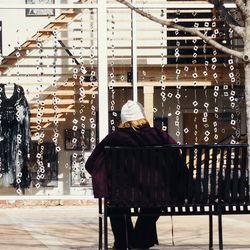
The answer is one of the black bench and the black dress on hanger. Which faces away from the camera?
the black bench

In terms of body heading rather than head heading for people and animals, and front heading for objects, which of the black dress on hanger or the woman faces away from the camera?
the woman

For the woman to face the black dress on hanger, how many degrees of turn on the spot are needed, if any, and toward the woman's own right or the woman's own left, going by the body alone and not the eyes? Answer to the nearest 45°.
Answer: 0° — they already face it

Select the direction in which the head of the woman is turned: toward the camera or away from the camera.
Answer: away from the camera

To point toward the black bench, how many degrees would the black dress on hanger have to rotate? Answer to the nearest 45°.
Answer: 0° — it already faces it

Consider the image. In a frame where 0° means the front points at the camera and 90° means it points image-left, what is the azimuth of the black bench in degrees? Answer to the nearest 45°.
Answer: approximately 180°

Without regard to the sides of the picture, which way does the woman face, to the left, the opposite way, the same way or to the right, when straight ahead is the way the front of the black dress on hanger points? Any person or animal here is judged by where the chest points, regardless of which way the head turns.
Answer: the opposite way

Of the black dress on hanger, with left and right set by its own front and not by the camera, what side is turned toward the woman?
front

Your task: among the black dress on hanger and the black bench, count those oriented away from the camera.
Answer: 1

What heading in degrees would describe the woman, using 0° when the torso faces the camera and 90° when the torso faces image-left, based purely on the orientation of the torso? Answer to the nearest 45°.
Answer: approximately 180°
